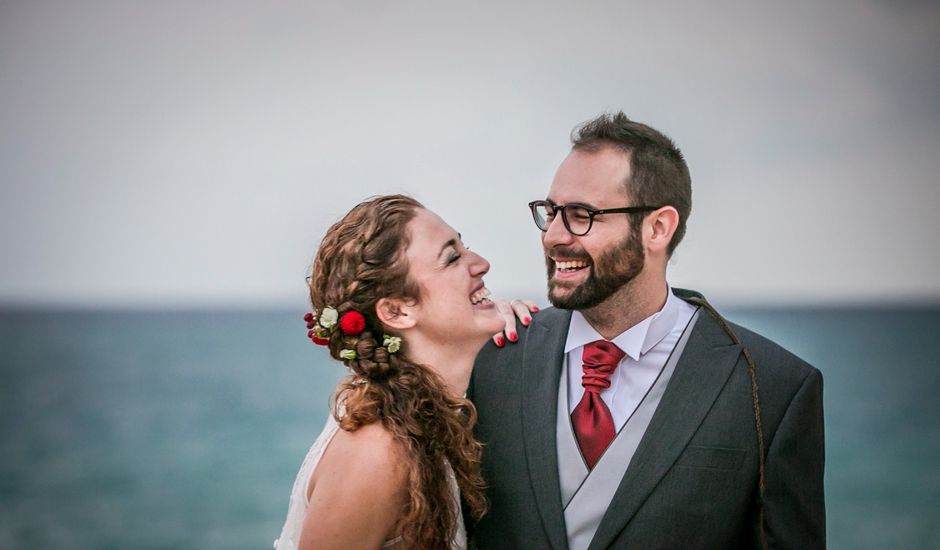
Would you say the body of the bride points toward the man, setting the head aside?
yes

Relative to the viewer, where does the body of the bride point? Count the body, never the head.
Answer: to the viewer's right

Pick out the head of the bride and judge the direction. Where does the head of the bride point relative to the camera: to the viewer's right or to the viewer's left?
to the viewer's right
